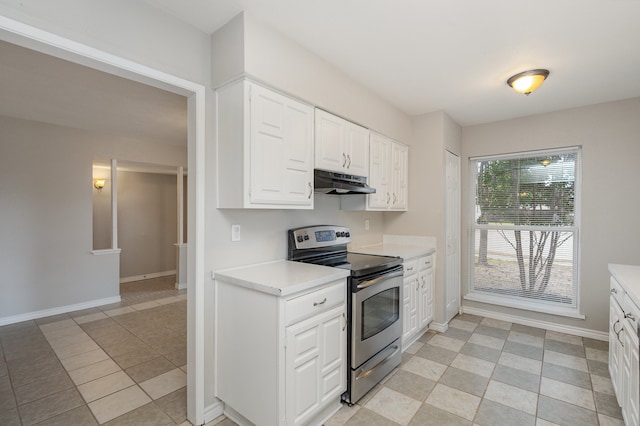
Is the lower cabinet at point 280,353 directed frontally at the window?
no

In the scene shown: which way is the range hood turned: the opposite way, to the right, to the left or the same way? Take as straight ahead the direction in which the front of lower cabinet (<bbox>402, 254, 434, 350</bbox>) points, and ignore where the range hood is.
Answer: the same way

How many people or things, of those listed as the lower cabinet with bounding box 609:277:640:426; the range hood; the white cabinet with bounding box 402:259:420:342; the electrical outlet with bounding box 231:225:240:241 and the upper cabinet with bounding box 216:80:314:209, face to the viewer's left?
1

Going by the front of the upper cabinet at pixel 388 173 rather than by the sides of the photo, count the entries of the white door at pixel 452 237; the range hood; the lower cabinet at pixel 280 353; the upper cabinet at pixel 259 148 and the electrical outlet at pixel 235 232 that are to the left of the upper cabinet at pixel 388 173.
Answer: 1

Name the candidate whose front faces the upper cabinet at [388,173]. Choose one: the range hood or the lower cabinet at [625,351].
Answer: the lower cabinet

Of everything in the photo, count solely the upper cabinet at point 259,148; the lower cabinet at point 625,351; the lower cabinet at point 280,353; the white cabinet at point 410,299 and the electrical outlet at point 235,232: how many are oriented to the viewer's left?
1

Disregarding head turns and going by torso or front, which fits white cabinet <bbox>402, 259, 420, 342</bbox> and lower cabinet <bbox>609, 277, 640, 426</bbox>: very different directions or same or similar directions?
very different directions

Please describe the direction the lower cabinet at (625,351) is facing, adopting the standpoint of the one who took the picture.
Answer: facing to the left of the viewer

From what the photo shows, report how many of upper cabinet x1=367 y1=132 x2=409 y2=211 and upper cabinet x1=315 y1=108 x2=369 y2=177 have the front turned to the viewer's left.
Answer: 0

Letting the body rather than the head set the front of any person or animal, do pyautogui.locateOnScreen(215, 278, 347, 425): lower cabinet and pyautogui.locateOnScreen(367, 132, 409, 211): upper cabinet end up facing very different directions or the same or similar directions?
same or similar directions

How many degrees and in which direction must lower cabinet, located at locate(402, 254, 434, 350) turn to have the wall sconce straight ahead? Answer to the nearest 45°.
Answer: approximately 135° to its right

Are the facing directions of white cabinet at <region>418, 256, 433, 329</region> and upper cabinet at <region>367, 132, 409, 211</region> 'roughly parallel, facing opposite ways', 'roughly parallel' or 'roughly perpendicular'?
roughly parallel

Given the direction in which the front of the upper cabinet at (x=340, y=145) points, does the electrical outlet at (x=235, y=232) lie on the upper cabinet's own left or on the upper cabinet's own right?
on the upper cabinet's own right

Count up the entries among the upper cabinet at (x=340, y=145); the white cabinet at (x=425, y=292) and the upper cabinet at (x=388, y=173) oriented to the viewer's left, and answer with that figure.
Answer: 0

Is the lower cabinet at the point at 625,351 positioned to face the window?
no

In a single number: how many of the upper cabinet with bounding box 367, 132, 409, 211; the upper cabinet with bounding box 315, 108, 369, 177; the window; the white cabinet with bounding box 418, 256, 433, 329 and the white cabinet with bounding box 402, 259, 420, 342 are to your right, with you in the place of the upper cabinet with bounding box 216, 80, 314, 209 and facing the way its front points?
0

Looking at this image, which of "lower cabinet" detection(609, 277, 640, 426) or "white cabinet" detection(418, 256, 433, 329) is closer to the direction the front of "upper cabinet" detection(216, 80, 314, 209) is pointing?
the lower cabinet

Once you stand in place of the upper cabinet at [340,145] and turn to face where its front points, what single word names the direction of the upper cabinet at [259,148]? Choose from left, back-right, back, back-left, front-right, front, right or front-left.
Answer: right
